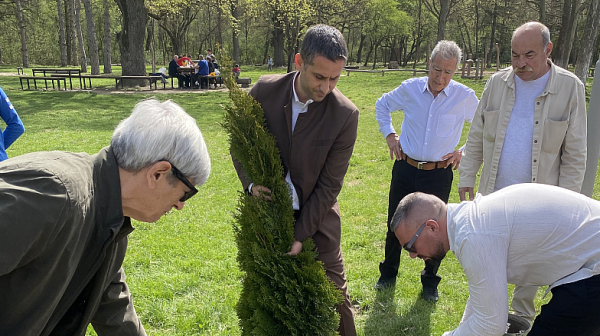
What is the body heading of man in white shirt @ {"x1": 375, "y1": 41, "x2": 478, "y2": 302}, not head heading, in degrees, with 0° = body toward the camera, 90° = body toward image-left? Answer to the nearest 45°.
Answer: approximately 0°

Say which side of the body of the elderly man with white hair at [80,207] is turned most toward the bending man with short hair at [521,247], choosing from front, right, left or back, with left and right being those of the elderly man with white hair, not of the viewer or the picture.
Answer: front

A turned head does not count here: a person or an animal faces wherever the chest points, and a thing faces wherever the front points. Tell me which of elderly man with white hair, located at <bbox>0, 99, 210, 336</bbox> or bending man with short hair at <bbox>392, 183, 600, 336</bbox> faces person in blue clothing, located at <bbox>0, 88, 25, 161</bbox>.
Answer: the bending man with short hair

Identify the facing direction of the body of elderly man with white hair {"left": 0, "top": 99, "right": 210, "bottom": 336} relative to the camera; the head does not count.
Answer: to the viewer's right

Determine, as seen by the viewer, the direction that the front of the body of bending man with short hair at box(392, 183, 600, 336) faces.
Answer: to the viewer's left

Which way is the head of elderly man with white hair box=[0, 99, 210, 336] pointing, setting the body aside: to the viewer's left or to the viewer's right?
to the viewer's right

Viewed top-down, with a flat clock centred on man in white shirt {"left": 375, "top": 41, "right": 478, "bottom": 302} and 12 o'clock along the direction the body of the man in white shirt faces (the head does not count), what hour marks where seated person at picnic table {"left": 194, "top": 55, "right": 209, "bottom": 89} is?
The seated person at picnic table is roughly at 5 o'clock from the man in white shirt.

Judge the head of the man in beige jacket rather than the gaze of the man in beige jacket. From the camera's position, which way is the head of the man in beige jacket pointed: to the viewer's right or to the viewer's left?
to the viewer's left

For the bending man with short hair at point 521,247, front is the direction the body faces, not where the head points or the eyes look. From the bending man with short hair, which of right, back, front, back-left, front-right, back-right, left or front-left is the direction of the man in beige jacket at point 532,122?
right

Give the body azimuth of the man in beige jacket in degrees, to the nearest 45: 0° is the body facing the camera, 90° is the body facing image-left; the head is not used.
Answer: approximately 45°

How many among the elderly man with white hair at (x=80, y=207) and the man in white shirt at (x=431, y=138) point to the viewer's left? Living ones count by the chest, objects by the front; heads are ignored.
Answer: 0
